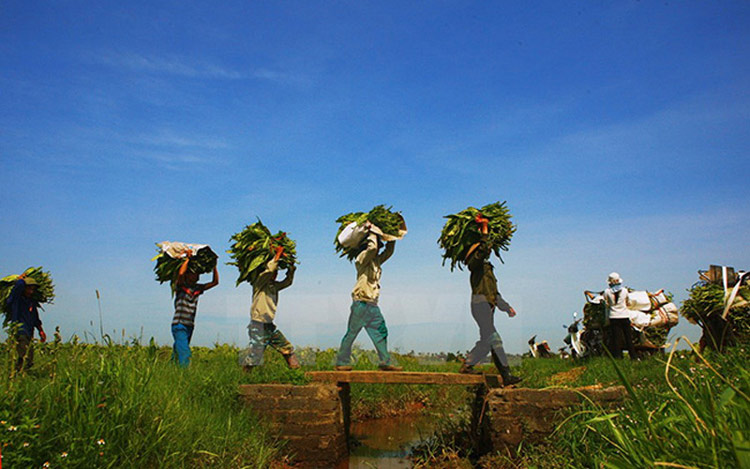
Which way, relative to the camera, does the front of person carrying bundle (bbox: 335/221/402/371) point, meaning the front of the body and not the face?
to the viewer's right

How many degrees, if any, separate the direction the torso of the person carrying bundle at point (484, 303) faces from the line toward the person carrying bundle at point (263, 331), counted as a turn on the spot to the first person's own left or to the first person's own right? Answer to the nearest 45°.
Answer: approximately 180°

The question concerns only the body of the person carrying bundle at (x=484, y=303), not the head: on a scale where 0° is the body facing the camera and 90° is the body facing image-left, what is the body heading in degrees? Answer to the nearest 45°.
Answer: approximately 270°

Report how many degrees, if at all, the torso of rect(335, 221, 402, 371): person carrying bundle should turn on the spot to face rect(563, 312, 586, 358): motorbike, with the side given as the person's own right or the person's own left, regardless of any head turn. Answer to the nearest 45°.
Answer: approximately 45° to the person's own left

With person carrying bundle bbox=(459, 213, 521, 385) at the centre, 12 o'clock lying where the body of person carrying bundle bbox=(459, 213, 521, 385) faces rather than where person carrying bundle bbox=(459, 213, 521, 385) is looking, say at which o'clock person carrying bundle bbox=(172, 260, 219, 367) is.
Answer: person carrying bundle bbox=(172, 260, 219, 367) is roughly at 6 o'clock from person carrying bundle bbox=(459, 213, 521, 385).

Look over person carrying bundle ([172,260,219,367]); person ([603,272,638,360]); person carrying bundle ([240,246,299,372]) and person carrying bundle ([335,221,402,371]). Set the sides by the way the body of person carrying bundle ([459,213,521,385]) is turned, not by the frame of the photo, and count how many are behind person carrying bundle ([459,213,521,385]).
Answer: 3

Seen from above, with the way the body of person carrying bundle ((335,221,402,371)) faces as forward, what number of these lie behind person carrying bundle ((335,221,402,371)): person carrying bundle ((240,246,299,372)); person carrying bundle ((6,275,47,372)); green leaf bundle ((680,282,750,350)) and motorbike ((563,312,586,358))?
2

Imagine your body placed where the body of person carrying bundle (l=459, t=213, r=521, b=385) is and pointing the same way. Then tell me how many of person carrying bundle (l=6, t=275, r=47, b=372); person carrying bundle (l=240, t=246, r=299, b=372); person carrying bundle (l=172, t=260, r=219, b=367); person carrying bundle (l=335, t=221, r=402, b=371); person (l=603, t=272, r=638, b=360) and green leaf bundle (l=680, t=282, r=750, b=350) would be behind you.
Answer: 4

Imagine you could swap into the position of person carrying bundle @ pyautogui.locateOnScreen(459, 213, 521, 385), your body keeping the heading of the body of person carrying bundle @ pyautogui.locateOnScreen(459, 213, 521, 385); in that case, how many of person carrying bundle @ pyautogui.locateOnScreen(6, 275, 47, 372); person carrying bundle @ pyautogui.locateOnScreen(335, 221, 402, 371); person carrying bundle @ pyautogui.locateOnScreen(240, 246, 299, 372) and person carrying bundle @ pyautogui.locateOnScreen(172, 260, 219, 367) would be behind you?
4

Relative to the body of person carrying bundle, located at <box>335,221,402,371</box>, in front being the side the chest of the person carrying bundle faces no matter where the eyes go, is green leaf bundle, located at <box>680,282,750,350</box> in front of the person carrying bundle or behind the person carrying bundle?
in front

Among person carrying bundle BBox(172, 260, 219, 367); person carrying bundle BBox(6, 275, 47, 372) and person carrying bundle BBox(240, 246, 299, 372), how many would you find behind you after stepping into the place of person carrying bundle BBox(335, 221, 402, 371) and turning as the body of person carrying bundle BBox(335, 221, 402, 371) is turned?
3
